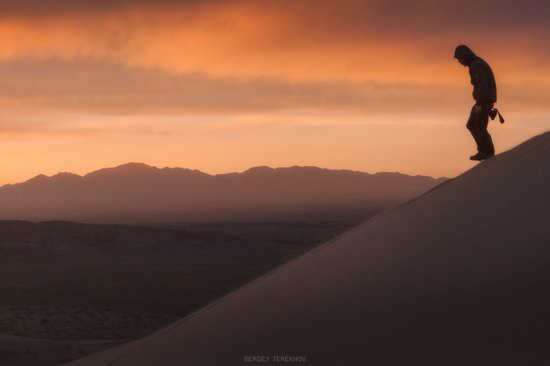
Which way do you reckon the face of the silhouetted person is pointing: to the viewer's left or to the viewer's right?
to the viewer's left

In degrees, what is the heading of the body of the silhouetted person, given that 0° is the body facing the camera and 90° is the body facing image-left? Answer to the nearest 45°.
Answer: approximately 90°
